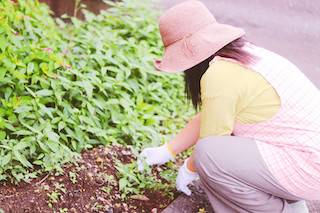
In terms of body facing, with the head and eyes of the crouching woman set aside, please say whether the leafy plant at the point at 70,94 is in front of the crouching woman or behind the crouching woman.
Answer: in front

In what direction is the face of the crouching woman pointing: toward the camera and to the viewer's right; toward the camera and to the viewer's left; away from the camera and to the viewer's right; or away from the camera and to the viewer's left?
away from the camera and to the viewer's left

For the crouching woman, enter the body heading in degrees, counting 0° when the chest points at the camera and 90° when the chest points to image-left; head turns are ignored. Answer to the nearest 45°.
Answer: approximately 90°

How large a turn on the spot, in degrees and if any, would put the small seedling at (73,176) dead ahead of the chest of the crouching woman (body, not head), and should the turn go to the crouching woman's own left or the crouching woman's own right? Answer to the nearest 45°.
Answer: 0° — they already face it

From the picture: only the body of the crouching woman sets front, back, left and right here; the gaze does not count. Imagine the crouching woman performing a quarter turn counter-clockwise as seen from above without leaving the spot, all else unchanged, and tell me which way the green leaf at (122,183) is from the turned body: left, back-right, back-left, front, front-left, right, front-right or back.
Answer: right

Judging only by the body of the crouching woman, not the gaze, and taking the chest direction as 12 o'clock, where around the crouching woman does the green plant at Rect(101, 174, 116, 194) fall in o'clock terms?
The green plant is roughly at 12 o'clock from the crouching woman.
